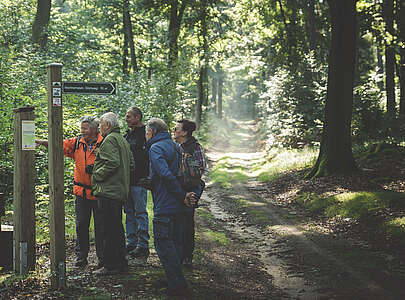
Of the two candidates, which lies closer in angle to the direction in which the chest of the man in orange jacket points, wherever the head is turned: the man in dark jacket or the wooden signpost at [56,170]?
the wooden signpost

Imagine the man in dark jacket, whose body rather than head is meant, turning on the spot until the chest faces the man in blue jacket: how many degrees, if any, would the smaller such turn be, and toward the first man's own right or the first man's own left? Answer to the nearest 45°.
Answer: approximately 45° to the first man's own left

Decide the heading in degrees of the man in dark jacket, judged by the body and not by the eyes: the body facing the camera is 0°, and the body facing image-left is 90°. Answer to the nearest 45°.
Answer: approximately 45°

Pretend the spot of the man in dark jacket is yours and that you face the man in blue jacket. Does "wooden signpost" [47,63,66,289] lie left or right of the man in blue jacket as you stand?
right

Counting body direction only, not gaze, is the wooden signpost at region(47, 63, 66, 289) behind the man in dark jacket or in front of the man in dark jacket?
in front

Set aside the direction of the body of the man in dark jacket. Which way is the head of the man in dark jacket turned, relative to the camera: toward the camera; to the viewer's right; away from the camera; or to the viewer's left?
to the viewer's left

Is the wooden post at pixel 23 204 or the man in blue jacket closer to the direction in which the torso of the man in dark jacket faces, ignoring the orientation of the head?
the wooden post

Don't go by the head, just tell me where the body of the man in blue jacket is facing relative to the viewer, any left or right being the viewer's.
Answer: facing to the left of the viewer
